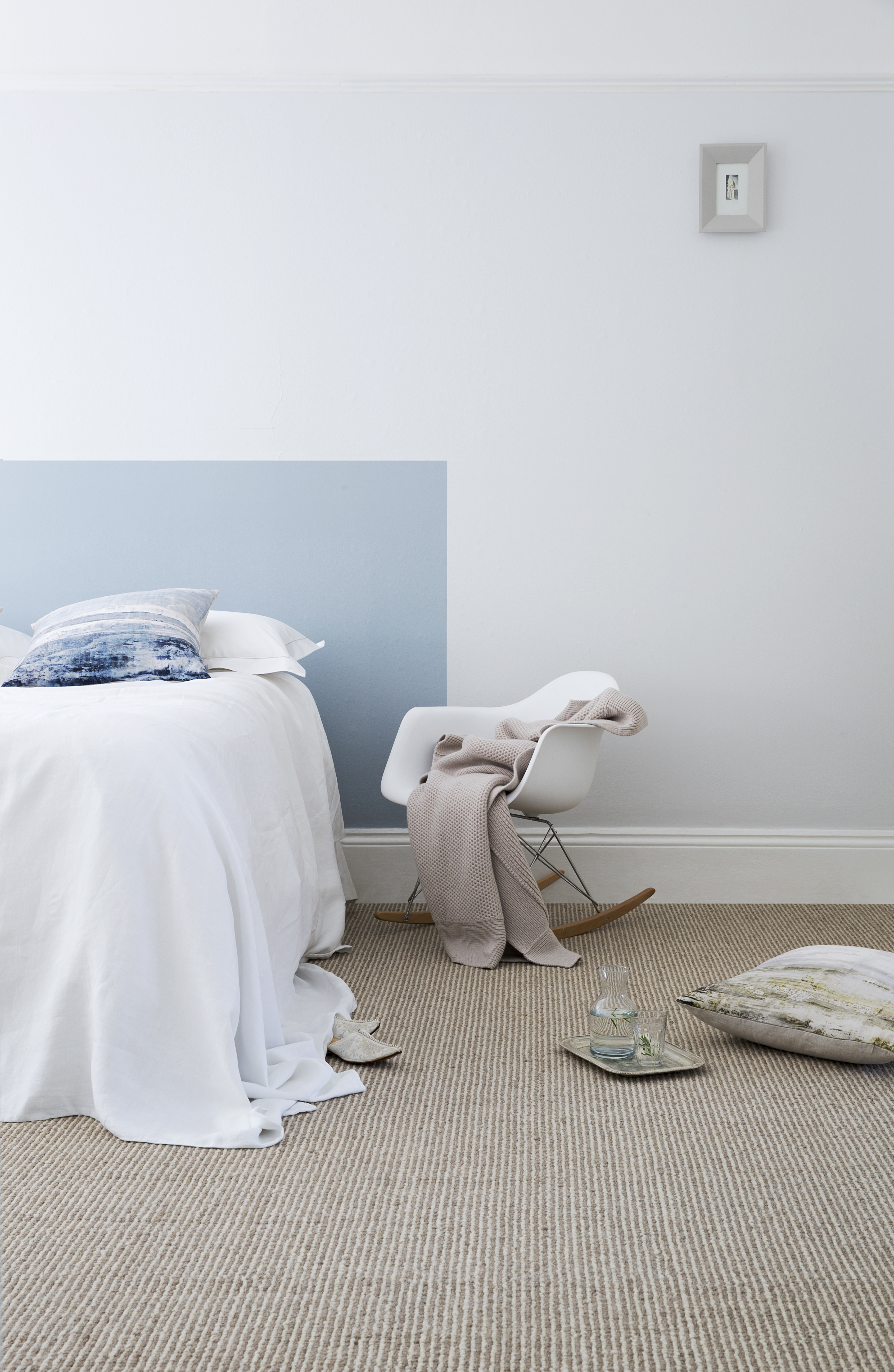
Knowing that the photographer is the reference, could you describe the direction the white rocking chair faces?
facing the viewer and to the left of the viewer

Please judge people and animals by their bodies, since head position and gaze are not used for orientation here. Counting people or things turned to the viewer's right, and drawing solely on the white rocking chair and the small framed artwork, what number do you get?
0

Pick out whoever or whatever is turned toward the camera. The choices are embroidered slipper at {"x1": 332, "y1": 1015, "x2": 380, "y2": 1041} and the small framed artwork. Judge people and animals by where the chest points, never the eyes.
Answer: the small framed artwork

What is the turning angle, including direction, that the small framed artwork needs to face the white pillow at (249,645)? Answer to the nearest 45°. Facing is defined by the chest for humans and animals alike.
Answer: approximately 45° to its right

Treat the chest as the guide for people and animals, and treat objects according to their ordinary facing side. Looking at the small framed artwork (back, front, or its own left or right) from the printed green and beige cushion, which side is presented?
front

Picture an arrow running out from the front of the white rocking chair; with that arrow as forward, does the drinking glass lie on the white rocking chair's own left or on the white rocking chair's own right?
on the white rocking chair's own left

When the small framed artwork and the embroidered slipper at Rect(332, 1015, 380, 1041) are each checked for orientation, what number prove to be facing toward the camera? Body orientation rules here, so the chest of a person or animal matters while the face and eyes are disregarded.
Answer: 1

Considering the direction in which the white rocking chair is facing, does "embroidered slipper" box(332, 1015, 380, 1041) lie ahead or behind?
ahead

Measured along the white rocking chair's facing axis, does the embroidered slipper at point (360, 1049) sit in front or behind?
in front

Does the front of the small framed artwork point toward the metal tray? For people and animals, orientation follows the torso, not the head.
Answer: yes

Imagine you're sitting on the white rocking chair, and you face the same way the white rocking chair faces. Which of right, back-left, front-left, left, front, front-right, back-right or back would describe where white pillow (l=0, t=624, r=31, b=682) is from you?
front-right

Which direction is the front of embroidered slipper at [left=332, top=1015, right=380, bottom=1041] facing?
to the viewer's right

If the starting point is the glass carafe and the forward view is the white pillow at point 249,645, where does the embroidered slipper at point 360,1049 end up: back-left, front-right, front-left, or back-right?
front-left

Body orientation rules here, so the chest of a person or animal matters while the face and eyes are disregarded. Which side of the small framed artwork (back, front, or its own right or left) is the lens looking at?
front

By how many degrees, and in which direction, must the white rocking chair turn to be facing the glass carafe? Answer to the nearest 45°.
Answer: approximately 45° to its left
